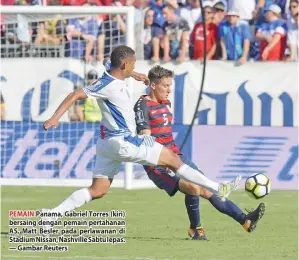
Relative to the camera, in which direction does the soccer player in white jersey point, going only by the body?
to the viewer's right

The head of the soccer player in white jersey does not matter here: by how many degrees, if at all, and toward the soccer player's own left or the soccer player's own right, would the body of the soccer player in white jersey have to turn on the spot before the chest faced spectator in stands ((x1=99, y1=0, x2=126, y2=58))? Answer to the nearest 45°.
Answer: approximately 90° to the soccer player's own left

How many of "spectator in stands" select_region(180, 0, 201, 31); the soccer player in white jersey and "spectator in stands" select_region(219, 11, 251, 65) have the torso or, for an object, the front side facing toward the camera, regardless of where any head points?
2

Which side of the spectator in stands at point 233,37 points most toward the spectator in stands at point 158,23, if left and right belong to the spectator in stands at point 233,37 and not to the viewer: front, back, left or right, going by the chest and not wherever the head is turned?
right

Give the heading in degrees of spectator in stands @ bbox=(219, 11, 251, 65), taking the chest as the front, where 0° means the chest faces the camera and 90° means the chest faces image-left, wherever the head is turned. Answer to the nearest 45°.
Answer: approximately 0°

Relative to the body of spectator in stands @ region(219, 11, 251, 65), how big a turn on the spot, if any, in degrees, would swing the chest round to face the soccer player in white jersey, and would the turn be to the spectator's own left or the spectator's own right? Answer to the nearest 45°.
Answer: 0° — they already face them

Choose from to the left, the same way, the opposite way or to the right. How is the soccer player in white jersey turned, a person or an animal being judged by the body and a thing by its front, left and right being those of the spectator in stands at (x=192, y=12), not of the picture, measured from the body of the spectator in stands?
to the left

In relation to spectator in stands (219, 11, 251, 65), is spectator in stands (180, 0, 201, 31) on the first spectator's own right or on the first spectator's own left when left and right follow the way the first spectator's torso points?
on the first spectator's own right

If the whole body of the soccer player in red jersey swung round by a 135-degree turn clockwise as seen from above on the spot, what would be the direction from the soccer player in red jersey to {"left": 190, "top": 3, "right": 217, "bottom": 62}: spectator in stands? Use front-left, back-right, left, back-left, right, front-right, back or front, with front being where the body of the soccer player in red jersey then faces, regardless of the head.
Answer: right
